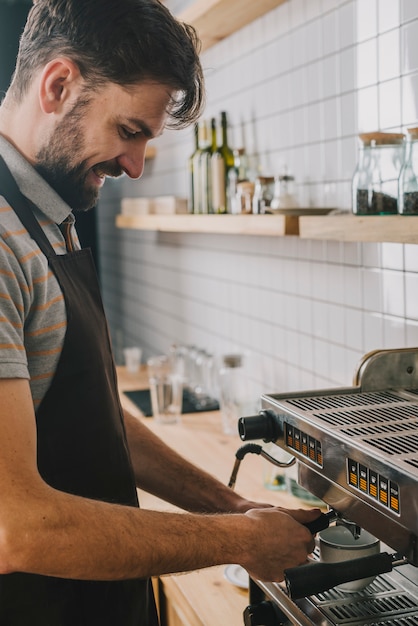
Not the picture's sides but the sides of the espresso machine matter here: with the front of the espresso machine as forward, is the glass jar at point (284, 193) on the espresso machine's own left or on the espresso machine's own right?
on the espresso machine's own right

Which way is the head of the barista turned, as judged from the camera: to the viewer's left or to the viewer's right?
to the viewer's right

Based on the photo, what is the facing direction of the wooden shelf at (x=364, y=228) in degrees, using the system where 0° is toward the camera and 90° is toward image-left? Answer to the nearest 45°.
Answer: approximately 45°

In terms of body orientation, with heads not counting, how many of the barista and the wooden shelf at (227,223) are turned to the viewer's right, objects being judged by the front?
1

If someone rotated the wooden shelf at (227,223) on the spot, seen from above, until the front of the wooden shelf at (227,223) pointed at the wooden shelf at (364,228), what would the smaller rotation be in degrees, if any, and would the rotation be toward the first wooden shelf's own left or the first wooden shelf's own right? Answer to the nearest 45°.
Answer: approximately 45° to the first wooden shelf's own left

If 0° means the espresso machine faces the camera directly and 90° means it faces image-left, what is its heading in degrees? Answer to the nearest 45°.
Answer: approximately 45°

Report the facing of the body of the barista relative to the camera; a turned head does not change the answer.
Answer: to the viewer's right

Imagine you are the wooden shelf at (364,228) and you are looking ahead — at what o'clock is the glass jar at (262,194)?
The glass jar is roughly at 4 o'clock from the wooden shelf.
